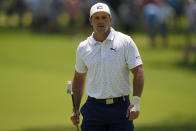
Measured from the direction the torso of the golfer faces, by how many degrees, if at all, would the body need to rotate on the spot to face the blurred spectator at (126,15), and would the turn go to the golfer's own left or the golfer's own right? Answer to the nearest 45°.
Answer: approximately 180°

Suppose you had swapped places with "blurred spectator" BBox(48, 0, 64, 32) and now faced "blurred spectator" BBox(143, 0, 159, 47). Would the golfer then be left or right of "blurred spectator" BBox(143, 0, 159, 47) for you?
right

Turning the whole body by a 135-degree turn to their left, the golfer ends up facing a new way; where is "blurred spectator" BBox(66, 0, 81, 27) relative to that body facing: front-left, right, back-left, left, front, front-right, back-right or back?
front-left

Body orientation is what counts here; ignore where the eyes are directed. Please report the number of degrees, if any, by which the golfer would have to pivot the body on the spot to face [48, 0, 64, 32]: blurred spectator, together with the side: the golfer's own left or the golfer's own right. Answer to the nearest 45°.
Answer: approximately 180°

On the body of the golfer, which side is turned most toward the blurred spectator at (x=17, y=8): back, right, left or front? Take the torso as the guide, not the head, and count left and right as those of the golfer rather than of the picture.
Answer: back

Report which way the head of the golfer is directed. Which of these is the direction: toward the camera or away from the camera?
toward the camera

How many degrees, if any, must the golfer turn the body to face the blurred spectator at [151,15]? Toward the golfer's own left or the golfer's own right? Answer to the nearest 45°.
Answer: approximately 180°

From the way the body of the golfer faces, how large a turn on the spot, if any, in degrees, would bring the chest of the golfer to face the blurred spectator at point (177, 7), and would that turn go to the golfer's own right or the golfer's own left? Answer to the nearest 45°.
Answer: approximately 180°

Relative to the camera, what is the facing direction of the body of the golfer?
toward the camera
